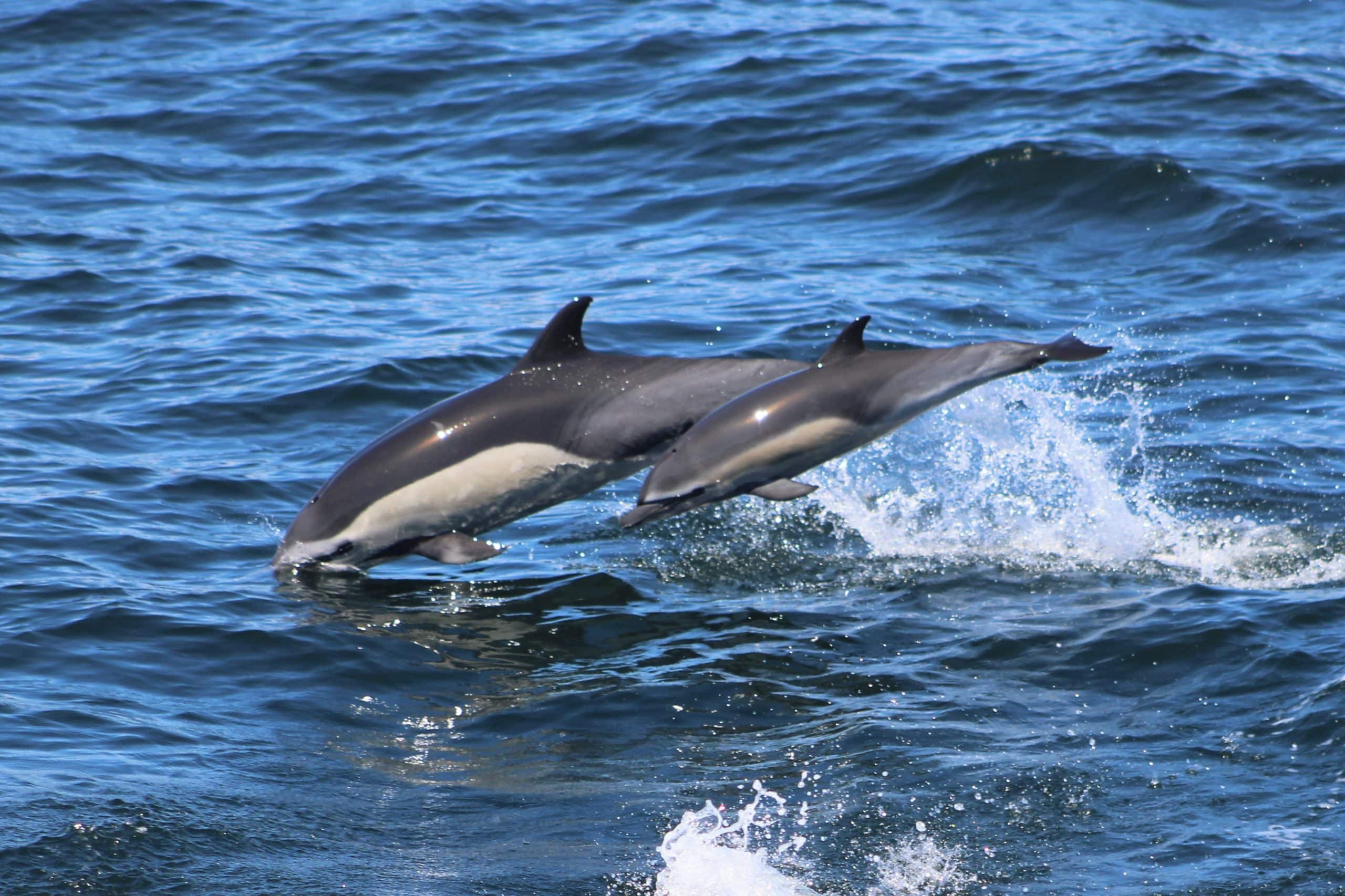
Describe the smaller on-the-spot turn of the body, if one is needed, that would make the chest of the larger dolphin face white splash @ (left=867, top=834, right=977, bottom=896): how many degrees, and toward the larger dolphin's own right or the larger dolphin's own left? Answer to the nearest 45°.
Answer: approximately 90° to the larger dolphin's own left

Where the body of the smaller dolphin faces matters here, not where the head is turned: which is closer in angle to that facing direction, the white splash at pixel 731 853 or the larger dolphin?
the larger dolphin

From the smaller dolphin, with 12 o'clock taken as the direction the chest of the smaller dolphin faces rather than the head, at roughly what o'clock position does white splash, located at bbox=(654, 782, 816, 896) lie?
The white splash is roughly at 9 o'clock from the smaller dolphin.

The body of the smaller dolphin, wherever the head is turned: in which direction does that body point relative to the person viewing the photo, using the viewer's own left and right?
facing to the left of the viewer

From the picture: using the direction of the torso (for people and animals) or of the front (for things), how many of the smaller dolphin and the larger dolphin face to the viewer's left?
2

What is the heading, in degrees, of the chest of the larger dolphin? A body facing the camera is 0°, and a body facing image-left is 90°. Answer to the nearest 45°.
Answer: approximately 90°

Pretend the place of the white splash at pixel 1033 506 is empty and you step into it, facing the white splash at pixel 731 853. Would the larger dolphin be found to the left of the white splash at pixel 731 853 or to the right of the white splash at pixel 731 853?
right
